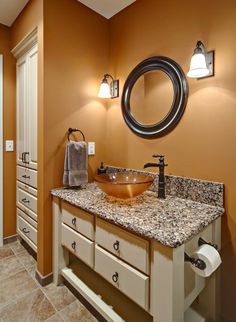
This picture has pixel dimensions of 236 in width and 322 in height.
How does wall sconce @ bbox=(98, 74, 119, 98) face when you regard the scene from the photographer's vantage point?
facing the viewer and to the left of the viewer

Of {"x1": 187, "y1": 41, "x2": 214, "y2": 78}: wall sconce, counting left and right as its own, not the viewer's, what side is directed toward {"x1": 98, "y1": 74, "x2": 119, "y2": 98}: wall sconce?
right

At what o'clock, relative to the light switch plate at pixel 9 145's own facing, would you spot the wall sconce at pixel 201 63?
The wall sconce is roughly at 11 o'clock from the light switch plate.

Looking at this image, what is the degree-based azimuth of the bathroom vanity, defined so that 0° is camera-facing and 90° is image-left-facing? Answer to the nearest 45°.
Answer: approximately 45°

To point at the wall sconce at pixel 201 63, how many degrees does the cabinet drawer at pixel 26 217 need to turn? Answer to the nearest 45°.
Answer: approximately 90° to its left

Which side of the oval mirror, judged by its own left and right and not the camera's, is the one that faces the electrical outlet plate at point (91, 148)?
right

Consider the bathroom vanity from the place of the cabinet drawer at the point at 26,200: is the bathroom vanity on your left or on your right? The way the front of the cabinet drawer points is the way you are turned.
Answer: on your left

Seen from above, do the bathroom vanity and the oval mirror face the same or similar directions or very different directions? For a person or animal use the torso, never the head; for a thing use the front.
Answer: same or similar directions

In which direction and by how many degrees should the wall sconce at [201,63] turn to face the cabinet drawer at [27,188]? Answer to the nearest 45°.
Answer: approximately 45° to its right

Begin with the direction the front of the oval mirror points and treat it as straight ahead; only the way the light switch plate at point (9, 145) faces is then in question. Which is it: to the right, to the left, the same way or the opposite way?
to the left

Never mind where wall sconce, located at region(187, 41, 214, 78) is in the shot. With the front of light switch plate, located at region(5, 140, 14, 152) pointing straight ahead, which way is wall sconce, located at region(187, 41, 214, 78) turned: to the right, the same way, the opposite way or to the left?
to the right

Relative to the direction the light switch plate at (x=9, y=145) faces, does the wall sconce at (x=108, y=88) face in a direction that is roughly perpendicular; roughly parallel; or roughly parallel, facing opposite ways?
roughly perpendicular
